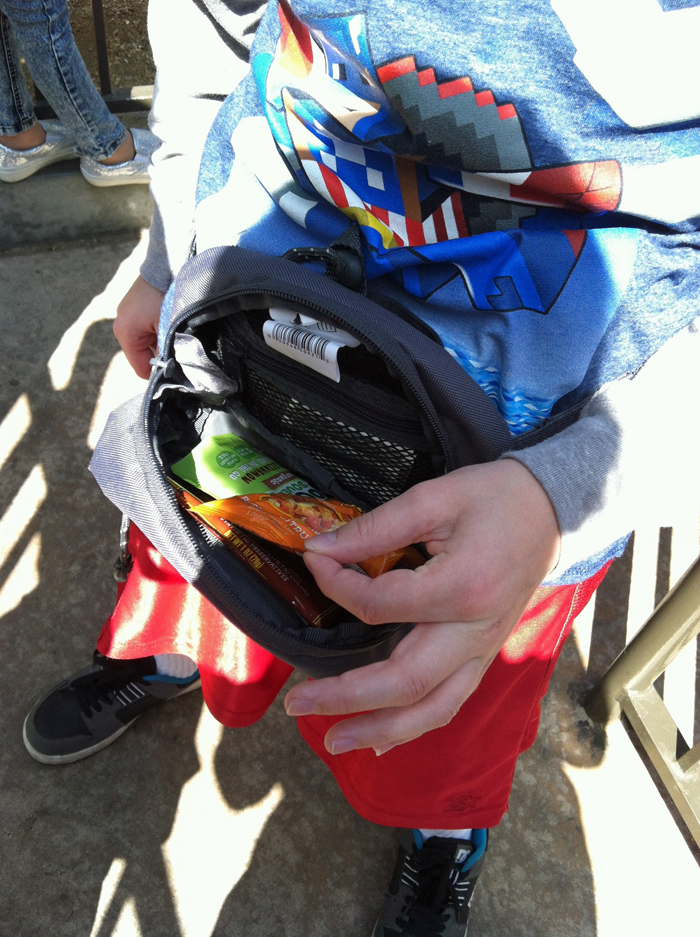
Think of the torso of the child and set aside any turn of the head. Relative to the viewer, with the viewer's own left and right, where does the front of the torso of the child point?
facing the viewer and to the left of the viewer
